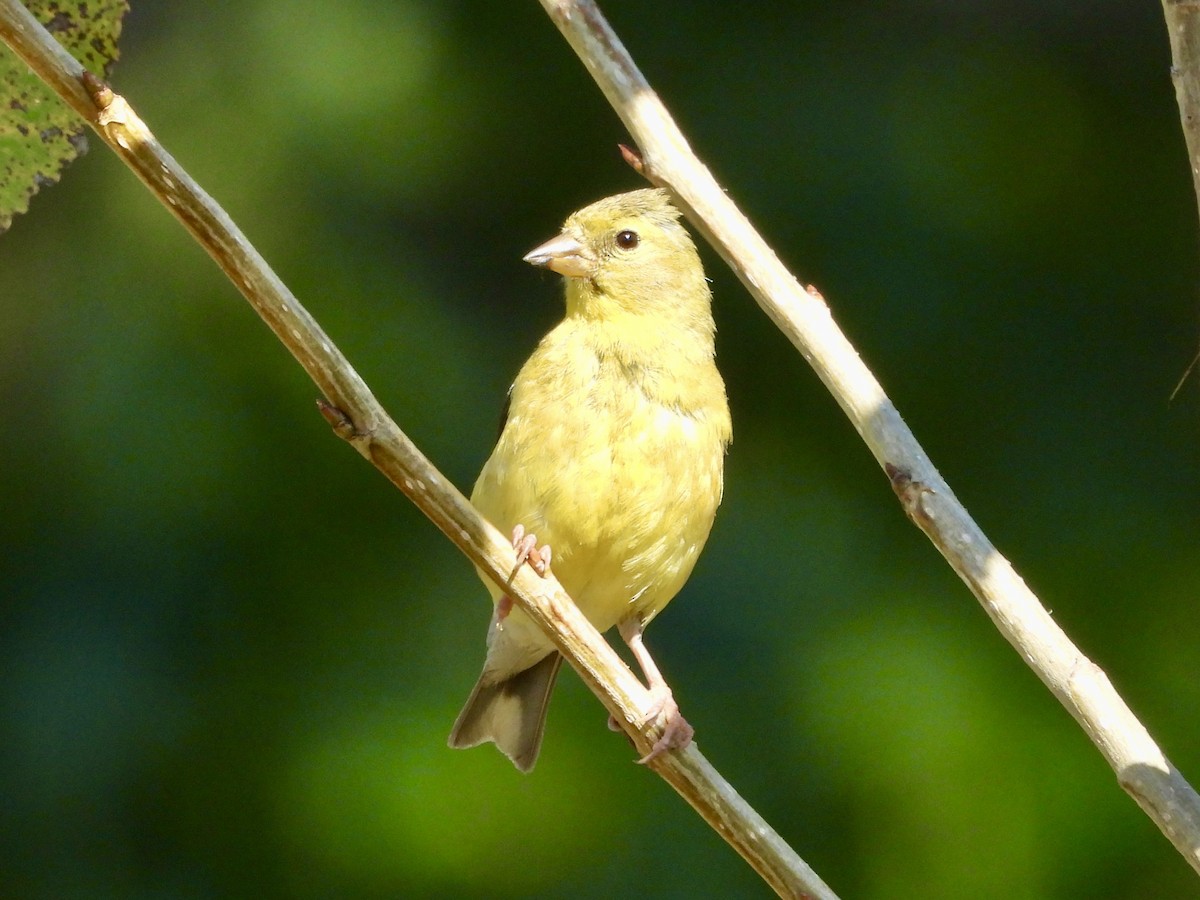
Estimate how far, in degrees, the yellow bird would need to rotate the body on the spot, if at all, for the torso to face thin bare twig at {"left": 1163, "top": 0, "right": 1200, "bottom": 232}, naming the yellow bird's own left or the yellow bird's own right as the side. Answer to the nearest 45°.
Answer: approximately 45° to the yellow bird's own left

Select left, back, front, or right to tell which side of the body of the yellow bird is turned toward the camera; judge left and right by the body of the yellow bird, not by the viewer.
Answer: front
